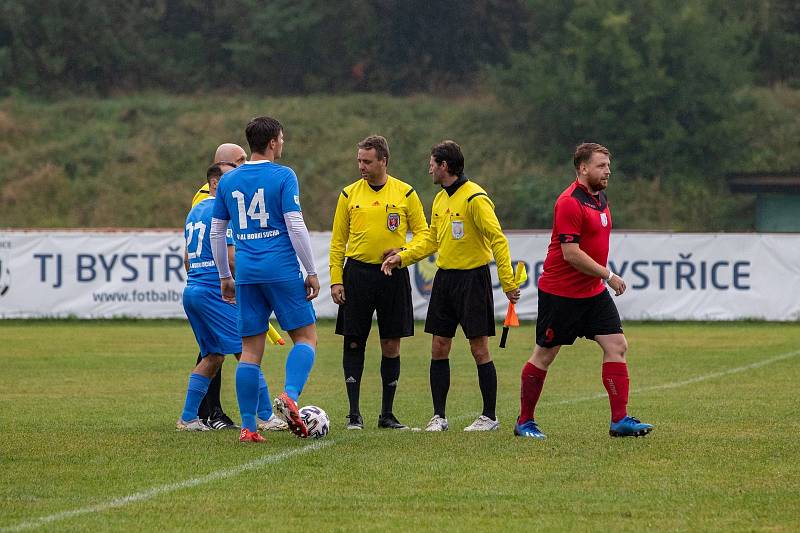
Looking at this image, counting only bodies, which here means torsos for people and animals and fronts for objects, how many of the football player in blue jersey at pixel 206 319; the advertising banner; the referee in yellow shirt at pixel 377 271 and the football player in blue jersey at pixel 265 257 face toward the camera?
2

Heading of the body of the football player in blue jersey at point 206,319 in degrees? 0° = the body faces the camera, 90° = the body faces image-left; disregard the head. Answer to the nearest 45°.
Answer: approximately 225°

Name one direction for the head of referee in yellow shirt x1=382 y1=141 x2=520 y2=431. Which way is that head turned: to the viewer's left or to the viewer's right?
to the viewer's left

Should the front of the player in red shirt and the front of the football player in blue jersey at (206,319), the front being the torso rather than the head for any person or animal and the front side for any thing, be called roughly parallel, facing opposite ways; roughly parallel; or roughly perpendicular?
roughly perpendicular

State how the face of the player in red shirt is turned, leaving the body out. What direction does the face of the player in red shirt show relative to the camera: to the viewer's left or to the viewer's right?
to the viewer's right

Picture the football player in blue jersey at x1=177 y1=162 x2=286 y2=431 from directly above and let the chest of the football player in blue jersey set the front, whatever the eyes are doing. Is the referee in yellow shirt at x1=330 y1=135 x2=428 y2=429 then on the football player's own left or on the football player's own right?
on the football player's own right

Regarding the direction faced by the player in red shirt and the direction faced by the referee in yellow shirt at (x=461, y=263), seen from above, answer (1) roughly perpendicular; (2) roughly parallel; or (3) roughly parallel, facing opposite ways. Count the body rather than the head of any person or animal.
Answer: roughly perpendicular

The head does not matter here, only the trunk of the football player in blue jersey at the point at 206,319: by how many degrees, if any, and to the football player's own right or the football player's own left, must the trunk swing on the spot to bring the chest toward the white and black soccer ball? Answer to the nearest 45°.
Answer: approximately 90° to the football player's own right

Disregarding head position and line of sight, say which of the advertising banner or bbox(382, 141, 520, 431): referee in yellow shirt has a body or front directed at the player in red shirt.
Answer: the advertising banner

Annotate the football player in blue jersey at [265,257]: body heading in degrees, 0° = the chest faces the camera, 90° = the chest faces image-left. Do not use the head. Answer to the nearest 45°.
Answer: approximately 225°

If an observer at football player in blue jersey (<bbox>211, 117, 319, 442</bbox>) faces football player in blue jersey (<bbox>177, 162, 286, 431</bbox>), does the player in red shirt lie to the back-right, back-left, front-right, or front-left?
back-right
